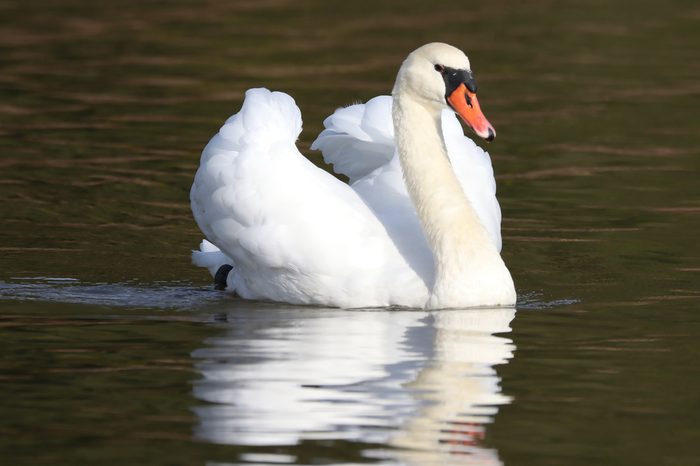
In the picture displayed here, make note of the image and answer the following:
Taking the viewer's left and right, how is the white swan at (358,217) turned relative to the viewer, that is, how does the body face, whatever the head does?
facing the viewer and to the right of the viewer
